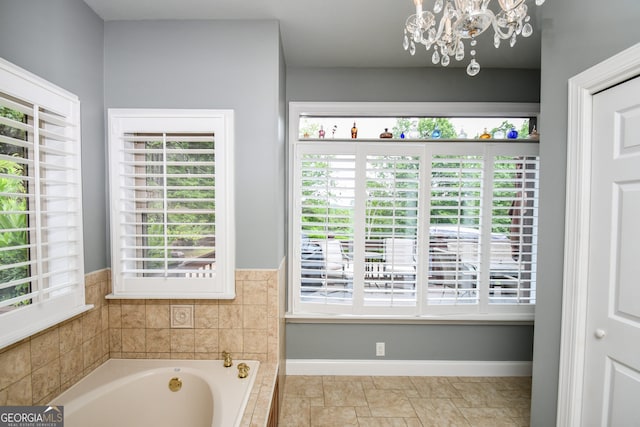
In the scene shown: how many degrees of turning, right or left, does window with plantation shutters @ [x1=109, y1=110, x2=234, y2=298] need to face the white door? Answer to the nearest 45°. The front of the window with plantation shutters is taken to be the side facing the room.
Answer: approximately 45° to its left

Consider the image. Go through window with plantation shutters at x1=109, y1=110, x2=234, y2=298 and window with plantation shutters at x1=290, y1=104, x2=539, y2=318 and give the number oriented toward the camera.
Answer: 2

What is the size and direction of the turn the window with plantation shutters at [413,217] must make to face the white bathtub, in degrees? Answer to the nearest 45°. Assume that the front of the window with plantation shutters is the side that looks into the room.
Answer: approximately 45° to its right

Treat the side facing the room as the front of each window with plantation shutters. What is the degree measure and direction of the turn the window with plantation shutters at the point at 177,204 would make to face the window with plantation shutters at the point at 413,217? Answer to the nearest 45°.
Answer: approximately 90° to its left

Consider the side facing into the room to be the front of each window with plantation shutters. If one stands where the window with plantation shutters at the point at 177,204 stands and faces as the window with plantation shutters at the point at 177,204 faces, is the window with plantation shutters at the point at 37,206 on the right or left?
on its right

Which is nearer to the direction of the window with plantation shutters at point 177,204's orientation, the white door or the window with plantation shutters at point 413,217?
the white door

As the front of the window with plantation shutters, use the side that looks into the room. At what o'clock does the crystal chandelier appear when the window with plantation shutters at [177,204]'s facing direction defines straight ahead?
The crystal chandelier is roughly at 11 o'clock from the window with plantation shutters.

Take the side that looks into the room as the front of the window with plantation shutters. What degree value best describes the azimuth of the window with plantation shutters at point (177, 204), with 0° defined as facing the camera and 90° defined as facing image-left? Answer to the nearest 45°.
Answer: approximately 0°
